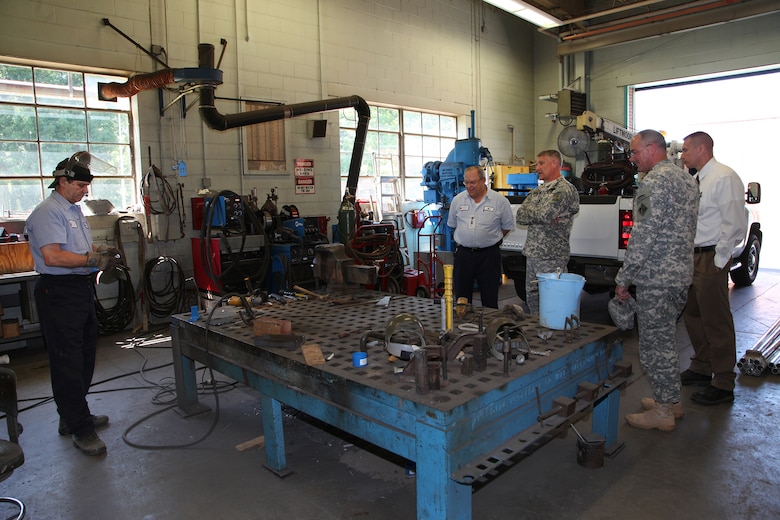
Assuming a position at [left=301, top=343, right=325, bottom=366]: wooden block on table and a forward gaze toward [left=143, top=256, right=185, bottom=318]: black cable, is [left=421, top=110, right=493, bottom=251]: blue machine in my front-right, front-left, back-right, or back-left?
front-right

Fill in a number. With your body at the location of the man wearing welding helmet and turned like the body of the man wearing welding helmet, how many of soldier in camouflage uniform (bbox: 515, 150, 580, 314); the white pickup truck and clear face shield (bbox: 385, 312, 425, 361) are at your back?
0

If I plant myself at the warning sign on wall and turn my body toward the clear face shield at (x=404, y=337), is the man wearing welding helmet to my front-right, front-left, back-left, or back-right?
front-right

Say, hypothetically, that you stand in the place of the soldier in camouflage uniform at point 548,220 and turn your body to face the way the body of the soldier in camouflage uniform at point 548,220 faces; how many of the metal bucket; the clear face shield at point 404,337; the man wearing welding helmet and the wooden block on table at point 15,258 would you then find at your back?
0

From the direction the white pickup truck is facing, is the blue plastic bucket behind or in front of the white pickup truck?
behind

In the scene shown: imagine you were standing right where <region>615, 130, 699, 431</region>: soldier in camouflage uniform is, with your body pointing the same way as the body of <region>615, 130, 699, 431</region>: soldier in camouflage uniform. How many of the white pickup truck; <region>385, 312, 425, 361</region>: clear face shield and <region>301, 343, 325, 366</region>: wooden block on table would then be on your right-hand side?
1

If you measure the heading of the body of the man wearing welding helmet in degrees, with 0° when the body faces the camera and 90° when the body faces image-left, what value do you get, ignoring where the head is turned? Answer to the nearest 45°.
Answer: approximately 315°

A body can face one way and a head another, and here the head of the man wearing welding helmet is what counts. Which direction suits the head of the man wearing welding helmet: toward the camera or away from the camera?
toward the camera

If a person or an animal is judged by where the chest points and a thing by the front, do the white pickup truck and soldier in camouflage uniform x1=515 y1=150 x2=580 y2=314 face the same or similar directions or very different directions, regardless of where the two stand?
very different directions

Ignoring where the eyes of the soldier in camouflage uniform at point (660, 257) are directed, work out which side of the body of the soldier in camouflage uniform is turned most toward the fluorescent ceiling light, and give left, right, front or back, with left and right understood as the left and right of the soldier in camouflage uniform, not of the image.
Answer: right

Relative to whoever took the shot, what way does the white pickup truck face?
facing away from the viewer and to the right of the viewer

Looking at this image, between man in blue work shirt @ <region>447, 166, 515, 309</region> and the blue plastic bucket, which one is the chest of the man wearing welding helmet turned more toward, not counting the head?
the blue plastic bucket

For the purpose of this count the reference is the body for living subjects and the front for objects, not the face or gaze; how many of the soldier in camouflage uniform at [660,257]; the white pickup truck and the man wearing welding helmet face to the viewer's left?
1

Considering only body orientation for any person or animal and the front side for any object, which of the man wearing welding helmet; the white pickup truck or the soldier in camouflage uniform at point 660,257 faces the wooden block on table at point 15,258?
the soldier in camouflage uniform

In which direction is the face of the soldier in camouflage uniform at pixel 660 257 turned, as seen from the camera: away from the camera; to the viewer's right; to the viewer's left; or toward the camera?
to the viewer's left

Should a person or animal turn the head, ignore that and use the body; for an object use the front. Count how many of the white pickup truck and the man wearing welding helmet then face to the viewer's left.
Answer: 0

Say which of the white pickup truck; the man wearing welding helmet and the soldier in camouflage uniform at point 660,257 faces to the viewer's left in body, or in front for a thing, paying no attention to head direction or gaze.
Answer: the soldier in camouflage uniform

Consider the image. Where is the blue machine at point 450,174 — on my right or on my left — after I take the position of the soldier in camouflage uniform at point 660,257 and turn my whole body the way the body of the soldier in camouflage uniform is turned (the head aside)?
on my right

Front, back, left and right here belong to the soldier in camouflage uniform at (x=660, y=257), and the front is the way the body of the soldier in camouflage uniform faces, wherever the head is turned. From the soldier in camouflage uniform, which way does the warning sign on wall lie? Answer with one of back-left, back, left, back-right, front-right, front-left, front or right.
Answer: front-right

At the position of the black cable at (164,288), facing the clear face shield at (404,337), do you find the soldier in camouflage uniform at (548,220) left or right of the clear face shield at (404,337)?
left

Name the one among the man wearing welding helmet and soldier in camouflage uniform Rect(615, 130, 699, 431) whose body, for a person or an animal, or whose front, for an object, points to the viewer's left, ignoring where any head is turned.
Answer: the soldier in camouflage uniform

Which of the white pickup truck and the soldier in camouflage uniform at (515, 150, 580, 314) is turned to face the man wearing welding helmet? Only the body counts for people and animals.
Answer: the soldier in camouflage uniform
